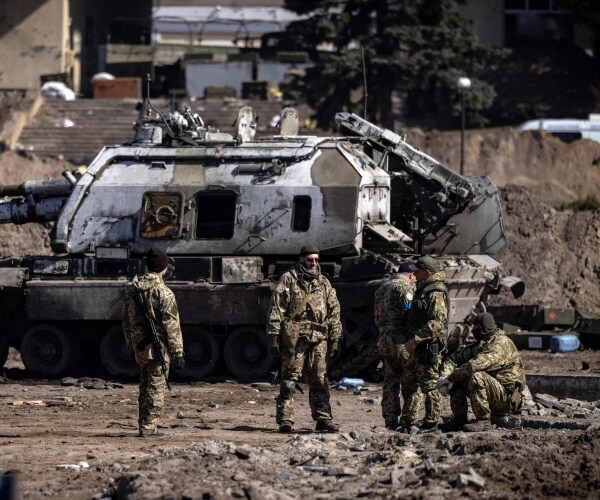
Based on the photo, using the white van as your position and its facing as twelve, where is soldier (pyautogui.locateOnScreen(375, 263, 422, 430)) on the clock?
The soldier is roughly at 9 o'clock from the white van.

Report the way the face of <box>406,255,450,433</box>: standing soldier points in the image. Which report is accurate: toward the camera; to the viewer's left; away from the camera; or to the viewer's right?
to the viewer's left

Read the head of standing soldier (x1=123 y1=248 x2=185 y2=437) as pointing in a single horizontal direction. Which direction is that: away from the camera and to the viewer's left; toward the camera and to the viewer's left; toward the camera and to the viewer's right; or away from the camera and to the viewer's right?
away from the camera and to the viewer's right

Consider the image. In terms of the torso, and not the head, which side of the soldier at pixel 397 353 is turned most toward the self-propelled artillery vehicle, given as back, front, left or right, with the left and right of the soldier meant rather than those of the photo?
left

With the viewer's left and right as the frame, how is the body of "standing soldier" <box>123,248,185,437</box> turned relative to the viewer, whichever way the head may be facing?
facing away from the viewer and to the right of the viewer

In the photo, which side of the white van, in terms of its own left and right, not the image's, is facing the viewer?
left

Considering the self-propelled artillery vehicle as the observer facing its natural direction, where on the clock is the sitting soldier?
The sitting soldier is roughly at 8 o'clock from the self-propelled artillery vehicle.

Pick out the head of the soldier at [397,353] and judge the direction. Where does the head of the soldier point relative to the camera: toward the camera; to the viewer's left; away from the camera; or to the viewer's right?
to the viewer's right

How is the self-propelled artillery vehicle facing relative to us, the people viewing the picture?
facing to the left of the viewer

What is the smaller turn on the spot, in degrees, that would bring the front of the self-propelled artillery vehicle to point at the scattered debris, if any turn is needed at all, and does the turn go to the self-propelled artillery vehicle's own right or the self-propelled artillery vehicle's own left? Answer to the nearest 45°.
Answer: approximately 90° to the self-propelled artillery vehicle's own left
